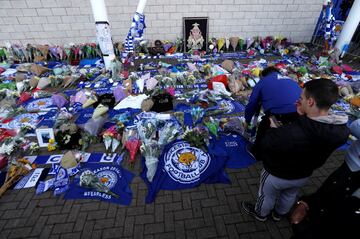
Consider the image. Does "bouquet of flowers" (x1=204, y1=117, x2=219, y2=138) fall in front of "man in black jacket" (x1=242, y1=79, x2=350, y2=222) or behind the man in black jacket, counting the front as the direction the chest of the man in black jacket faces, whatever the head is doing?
in front

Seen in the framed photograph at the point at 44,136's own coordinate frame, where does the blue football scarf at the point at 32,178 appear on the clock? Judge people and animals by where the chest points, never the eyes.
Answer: The blue football scarf is roughly at 1 o'clock from the framed photograph.

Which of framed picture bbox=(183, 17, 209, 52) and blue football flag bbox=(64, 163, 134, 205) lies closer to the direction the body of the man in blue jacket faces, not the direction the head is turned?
the framed picture

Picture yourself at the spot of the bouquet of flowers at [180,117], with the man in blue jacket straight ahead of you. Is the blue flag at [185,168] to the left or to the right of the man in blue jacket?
right

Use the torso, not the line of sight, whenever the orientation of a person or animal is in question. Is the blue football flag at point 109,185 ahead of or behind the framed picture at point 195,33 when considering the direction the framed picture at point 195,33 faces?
ahead

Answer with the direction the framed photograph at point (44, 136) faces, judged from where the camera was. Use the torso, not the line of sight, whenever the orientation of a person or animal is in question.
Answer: facing the viewer

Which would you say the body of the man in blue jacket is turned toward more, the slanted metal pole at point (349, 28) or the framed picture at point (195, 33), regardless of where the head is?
the framed picture

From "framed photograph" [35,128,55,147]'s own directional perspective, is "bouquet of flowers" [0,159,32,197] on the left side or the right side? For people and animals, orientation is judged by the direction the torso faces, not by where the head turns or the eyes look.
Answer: on its right

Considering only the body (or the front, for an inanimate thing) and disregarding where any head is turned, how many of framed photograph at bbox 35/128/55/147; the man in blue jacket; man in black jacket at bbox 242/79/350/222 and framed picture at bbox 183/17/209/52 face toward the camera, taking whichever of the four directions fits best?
2

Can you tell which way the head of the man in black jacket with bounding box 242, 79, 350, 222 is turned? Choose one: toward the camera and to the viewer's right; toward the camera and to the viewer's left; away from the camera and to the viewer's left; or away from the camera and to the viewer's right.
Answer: away from the camera and to the viewer's left

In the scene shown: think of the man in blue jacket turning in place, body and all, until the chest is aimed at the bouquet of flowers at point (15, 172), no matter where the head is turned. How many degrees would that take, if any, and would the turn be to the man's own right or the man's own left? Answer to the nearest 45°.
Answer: approximately 90° to the man's own left

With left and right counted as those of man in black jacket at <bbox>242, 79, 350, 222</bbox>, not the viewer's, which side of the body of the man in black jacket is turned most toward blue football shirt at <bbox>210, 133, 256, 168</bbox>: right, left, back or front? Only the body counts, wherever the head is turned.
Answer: front

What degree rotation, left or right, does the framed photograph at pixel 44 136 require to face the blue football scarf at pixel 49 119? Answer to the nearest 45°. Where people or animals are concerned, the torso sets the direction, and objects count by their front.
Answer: approximately 180°

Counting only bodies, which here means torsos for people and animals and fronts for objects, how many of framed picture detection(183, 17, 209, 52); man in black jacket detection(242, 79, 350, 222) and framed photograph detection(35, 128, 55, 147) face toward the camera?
2

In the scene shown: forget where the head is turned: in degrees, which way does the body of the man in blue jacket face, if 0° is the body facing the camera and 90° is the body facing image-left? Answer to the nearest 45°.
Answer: approximately 135°

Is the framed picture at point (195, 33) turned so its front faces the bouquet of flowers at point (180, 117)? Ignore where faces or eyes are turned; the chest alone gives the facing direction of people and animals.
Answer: yes

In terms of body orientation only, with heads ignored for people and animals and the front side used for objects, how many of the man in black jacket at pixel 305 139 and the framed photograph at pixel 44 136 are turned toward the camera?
1

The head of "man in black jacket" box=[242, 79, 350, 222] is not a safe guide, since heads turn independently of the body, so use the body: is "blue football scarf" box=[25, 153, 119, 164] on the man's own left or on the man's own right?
on the man's own left

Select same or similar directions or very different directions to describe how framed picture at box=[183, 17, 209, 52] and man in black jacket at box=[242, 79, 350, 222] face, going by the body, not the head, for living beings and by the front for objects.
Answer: very different directions

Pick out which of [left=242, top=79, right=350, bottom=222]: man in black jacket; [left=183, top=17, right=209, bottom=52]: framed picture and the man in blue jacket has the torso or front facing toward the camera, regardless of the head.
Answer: the framed picture

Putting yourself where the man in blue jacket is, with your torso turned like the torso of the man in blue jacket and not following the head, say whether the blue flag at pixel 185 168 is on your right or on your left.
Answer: on your left

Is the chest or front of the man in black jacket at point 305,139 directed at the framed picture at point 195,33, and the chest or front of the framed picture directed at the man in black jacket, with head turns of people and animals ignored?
yes

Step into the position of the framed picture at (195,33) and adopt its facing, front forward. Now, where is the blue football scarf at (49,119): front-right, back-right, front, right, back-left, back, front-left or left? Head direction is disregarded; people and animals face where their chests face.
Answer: front-right
